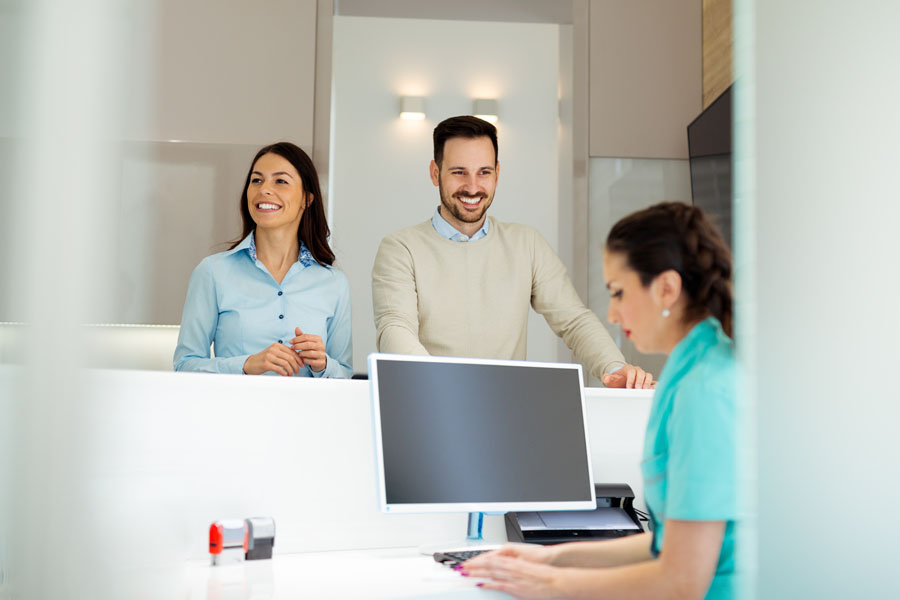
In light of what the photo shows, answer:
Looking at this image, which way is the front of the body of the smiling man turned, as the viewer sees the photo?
toward the camera

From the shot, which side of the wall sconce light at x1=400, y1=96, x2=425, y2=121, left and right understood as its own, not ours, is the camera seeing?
front

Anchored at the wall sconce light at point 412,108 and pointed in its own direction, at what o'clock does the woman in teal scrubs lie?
The woman in teal scrubs is roughly at 12 o'clock from the wall sconce light.

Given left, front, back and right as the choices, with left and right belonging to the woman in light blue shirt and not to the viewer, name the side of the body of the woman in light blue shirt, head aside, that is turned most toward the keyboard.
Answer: front

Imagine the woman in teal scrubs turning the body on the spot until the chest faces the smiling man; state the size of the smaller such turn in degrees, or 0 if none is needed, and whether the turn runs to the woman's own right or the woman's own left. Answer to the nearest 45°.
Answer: approximately 90° to the woman's own right

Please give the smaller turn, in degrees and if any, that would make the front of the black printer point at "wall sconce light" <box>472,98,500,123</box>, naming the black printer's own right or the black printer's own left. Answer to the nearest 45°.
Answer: approximately 180°

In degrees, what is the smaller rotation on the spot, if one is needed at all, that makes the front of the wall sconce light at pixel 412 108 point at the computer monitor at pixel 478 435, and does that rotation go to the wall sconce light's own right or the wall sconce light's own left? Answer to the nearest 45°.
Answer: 0° — it already faces it

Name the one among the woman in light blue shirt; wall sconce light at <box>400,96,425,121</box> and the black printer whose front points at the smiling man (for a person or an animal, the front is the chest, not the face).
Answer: the wall sconce light

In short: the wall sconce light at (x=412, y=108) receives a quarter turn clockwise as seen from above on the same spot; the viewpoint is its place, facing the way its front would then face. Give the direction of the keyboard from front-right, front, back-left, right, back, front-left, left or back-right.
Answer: left

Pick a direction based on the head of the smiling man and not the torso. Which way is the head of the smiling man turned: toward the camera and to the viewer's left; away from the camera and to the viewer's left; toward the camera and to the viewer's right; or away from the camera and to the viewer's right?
toward the camera and to the viewer's right

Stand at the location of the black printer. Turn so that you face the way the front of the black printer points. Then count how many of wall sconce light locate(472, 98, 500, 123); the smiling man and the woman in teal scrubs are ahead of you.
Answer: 1

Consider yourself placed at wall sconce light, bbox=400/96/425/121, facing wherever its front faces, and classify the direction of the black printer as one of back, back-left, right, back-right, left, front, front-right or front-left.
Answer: front
